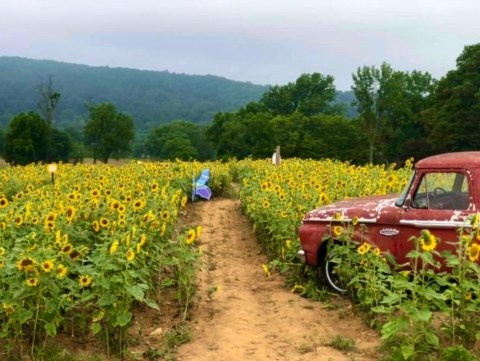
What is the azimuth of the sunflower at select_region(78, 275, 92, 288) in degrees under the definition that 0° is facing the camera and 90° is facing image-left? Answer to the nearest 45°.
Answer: approximately 0°

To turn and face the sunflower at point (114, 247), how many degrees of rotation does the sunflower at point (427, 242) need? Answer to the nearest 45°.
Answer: approximately 90° to its right

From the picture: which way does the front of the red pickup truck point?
to the viewer's left

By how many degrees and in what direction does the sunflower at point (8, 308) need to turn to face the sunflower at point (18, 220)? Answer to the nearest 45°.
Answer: approximately 180°

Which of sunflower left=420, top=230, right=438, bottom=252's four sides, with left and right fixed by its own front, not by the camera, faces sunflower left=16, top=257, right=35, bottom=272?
right

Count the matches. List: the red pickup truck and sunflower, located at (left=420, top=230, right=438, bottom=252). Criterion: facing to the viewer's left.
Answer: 1

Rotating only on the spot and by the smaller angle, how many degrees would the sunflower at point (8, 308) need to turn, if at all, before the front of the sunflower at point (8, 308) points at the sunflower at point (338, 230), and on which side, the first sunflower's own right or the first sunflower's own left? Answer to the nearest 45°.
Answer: approximately 90° to the first sunflower's own left

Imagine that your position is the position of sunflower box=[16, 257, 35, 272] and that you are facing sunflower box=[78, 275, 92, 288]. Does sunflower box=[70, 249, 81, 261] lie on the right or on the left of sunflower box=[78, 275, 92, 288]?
left

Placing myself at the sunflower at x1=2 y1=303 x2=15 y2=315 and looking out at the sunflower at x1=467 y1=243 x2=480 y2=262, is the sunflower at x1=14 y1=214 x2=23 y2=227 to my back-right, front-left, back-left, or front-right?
back-left

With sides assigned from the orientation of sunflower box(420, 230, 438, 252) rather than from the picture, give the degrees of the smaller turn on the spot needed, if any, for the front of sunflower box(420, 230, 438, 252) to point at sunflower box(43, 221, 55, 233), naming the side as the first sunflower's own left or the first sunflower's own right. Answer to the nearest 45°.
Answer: approximately 90° to the first sunflower's own right

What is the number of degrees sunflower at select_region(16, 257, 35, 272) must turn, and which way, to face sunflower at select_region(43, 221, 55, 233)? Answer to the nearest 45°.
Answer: approximately 180°

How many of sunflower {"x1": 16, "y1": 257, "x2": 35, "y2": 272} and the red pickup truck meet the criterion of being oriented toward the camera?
1
